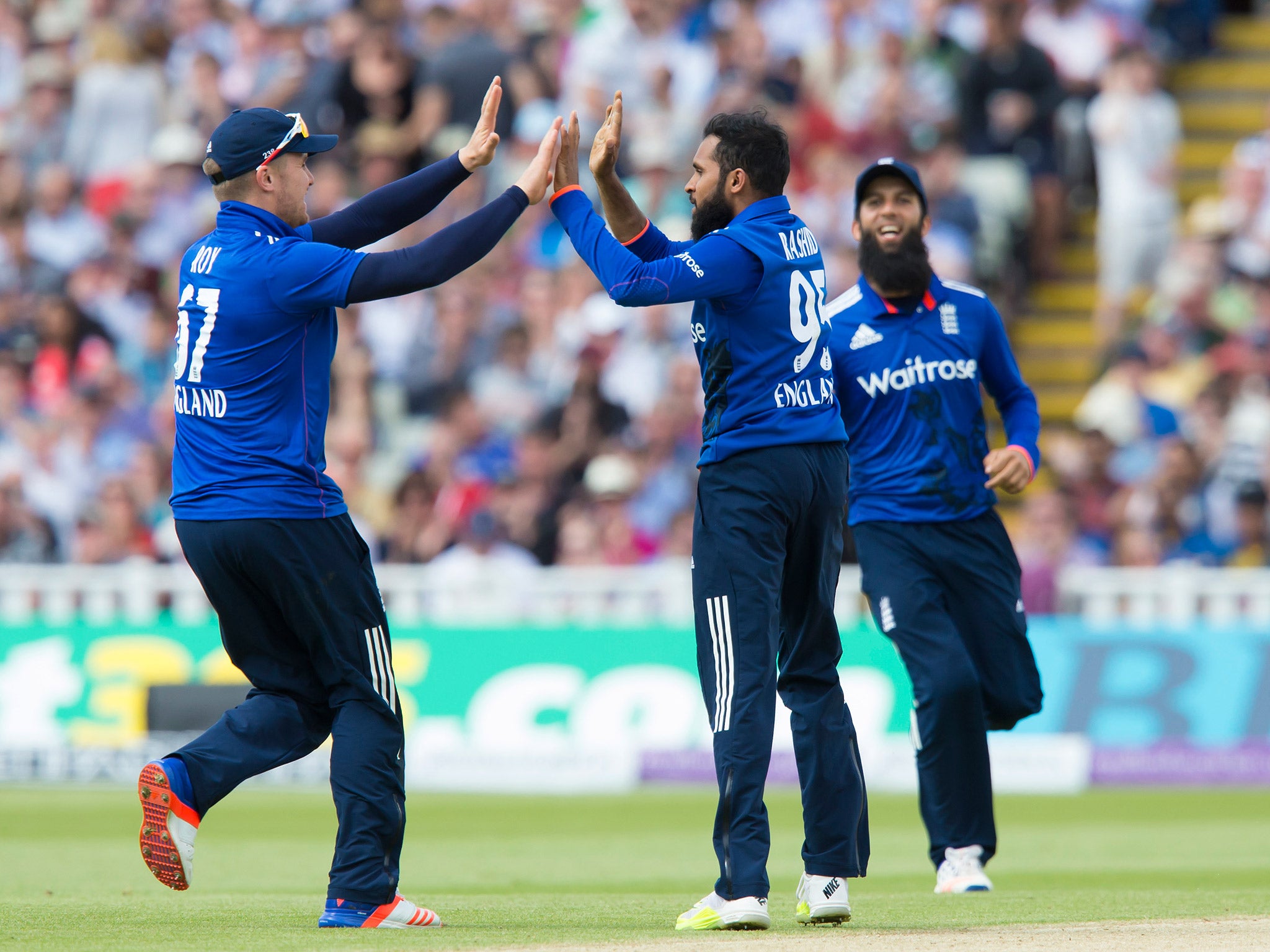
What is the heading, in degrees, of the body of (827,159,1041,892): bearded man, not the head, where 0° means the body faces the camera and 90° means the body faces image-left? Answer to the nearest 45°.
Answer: approximately 0°

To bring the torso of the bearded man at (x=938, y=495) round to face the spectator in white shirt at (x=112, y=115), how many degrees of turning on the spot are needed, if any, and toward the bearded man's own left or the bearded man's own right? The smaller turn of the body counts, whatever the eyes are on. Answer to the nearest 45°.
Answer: approximately 135° to the bearded man's own right

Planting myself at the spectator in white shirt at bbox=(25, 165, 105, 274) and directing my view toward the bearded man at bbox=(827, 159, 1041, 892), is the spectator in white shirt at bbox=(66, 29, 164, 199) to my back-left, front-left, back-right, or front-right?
back-left

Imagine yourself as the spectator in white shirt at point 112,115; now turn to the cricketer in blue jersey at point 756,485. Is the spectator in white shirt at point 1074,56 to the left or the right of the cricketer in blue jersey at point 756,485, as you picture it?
left

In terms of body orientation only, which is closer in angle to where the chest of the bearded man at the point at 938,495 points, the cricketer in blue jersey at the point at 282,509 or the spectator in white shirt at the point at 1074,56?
the cricketer in blue jersey

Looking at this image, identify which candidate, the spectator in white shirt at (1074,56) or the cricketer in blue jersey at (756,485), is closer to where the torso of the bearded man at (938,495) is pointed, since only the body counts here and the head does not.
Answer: the cricketer in blue jersey

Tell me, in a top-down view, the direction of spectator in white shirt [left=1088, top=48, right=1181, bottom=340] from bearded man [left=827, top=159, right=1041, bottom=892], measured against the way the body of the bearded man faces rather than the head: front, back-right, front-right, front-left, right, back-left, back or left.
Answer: back

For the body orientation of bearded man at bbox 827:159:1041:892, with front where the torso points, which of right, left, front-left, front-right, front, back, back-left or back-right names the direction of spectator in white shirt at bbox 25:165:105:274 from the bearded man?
back-right

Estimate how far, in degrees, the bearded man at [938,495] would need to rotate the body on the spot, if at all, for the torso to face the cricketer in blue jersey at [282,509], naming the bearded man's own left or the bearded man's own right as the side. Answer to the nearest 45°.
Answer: approximately 45° to the bearded man's own right

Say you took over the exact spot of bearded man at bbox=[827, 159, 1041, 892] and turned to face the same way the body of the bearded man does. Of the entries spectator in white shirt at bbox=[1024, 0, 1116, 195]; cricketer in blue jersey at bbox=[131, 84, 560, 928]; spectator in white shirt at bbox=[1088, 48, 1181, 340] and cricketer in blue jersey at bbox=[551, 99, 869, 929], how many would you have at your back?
2

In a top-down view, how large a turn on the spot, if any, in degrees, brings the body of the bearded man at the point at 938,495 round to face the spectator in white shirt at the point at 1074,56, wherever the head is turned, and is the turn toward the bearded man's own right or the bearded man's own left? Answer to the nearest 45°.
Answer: approximately 180°
